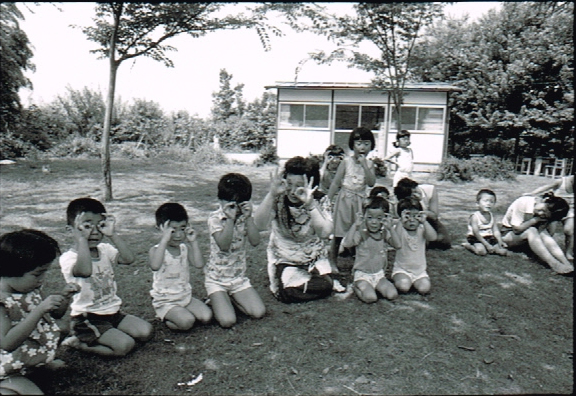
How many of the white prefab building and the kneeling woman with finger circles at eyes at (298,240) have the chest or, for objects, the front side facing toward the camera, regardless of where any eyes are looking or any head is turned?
2

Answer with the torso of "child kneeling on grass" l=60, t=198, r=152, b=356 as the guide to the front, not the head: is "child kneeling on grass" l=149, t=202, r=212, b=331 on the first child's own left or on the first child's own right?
on the first child's own left

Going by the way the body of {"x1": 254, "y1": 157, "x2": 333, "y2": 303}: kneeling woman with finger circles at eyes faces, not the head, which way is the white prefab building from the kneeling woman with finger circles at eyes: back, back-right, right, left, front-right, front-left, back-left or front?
back

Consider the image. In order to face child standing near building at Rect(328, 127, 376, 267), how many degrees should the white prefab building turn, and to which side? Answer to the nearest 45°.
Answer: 0° — it already faces them

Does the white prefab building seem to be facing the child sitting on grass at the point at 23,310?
yes

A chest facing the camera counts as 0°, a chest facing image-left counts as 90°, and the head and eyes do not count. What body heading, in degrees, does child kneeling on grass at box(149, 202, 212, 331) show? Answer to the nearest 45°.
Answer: approximately 315°

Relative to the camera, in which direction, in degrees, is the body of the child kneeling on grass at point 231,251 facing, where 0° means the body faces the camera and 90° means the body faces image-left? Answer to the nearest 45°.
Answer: approximately 315°

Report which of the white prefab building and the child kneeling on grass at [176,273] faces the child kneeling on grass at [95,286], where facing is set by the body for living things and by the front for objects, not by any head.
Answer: the white prefab building

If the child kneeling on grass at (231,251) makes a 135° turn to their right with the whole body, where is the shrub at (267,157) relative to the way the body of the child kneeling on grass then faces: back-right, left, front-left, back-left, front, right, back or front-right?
right
